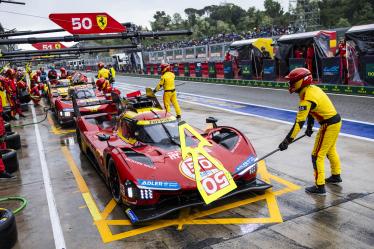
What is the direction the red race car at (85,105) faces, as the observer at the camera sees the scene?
facing the viewer and to the right of the viewer

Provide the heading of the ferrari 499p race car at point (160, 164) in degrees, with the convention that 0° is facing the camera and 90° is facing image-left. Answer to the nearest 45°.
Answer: approximately 315°

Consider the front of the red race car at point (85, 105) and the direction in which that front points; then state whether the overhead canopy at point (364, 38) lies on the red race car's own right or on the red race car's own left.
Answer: on the red race car's own left

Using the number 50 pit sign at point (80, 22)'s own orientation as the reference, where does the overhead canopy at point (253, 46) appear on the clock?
The overhead canopy is roughly at 7 o'clock from the number 50 pit sign.

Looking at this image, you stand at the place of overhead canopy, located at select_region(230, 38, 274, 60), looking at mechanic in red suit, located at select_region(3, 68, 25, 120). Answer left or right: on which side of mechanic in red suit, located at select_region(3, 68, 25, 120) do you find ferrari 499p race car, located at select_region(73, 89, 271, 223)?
left

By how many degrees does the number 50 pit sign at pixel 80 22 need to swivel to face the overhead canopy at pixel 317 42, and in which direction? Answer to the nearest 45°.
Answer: approximately 135° to its left

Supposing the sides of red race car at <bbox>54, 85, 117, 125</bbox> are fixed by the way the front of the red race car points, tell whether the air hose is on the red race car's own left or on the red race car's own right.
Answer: on the red race car's own right

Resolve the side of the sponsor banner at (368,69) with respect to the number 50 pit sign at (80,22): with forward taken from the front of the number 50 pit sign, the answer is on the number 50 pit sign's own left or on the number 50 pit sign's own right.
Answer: on the number 50 pit sign's own left

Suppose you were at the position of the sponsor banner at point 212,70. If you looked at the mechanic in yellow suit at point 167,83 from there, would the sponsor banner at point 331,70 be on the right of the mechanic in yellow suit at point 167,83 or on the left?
left

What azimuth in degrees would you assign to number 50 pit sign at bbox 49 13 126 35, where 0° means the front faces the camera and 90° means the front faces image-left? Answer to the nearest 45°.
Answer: approximately 0°

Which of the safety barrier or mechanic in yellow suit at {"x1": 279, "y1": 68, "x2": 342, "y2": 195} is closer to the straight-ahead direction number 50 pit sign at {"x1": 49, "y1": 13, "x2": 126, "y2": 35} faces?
the mechanic in yellow suit
